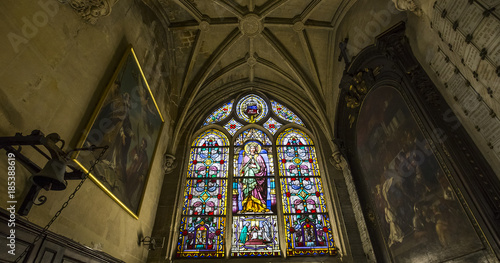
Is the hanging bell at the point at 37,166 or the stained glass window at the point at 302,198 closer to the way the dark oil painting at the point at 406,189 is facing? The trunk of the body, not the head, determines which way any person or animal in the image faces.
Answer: the hanging bell

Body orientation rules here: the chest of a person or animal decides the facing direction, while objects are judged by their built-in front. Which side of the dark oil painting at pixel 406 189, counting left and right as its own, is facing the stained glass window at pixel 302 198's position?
right

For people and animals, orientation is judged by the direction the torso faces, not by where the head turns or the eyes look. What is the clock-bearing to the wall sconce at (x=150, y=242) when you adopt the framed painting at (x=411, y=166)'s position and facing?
The wall sconce is roughly at 1 o'clock from the framed painting.

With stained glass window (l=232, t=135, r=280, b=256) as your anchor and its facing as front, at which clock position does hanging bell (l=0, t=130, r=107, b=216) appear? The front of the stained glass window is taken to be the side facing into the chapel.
The hanging bell is roughly at 1 o'clock from the stained glass window.

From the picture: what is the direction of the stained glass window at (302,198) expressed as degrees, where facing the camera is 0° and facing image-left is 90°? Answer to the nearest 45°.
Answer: approximately 0°

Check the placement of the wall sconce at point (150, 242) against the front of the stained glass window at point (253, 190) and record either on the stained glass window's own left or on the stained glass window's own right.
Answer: on the stained glass window's own right

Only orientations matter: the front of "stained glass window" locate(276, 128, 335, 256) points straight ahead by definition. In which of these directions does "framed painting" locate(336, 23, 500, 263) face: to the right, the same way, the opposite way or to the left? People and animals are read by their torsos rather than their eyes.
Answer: to the right

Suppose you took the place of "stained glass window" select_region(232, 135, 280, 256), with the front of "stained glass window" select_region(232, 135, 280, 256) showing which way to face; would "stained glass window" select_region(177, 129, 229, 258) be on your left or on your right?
on your right

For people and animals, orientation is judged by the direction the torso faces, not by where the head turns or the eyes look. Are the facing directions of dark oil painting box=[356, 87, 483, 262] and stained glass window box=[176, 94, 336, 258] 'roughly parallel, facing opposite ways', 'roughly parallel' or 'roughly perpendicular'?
roughly perpendicular
